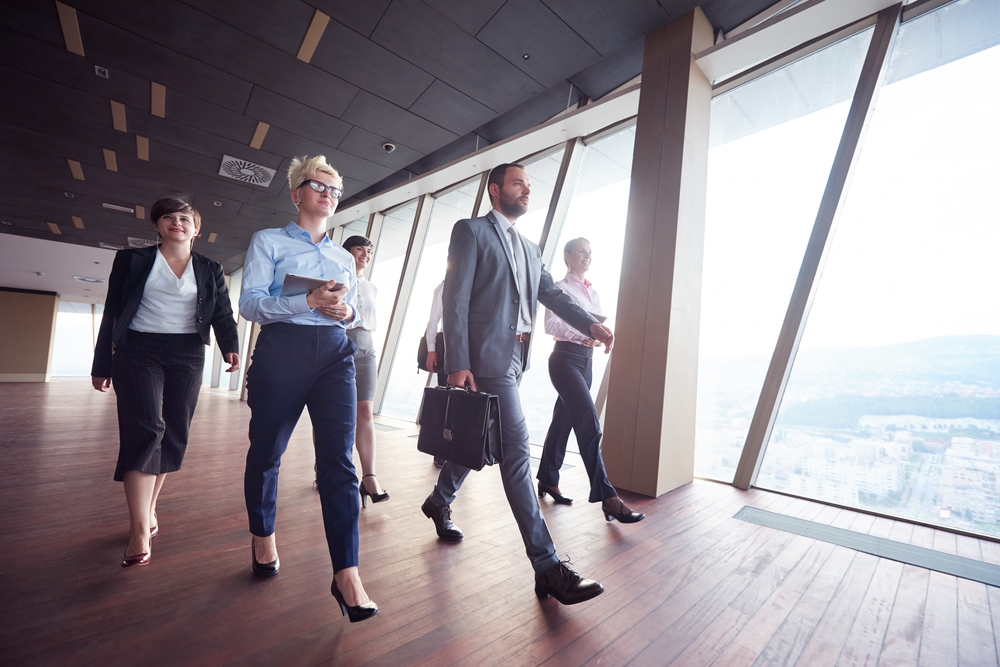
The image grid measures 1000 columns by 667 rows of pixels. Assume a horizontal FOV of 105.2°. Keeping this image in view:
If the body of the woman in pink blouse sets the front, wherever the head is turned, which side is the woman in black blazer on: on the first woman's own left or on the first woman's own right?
on the first woman's own right

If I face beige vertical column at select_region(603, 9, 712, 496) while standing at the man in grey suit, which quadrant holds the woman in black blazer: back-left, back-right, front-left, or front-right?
back-left

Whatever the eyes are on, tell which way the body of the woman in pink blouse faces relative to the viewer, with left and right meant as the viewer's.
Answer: facing the viewer and to the right of the viewer

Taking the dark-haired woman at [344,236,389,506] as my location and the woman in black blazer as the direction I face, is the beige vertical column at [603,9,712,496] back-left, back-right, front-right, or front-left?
back-left

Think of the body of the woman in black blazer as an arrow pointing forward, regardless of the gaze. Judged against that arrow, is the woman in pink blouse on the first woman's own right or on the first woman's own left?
on the first woman's own left

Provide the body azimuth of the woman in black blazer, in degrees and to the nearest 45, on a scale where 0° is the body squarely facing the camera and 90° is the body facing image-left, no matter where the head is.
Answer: approximately 0°

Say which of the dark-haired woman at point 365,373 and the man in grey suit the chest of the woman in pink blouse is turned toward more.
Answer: the man in grey suit

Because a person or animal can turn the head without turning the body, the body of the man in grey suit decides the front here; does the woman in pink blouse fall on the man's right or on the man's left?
on the man's left
